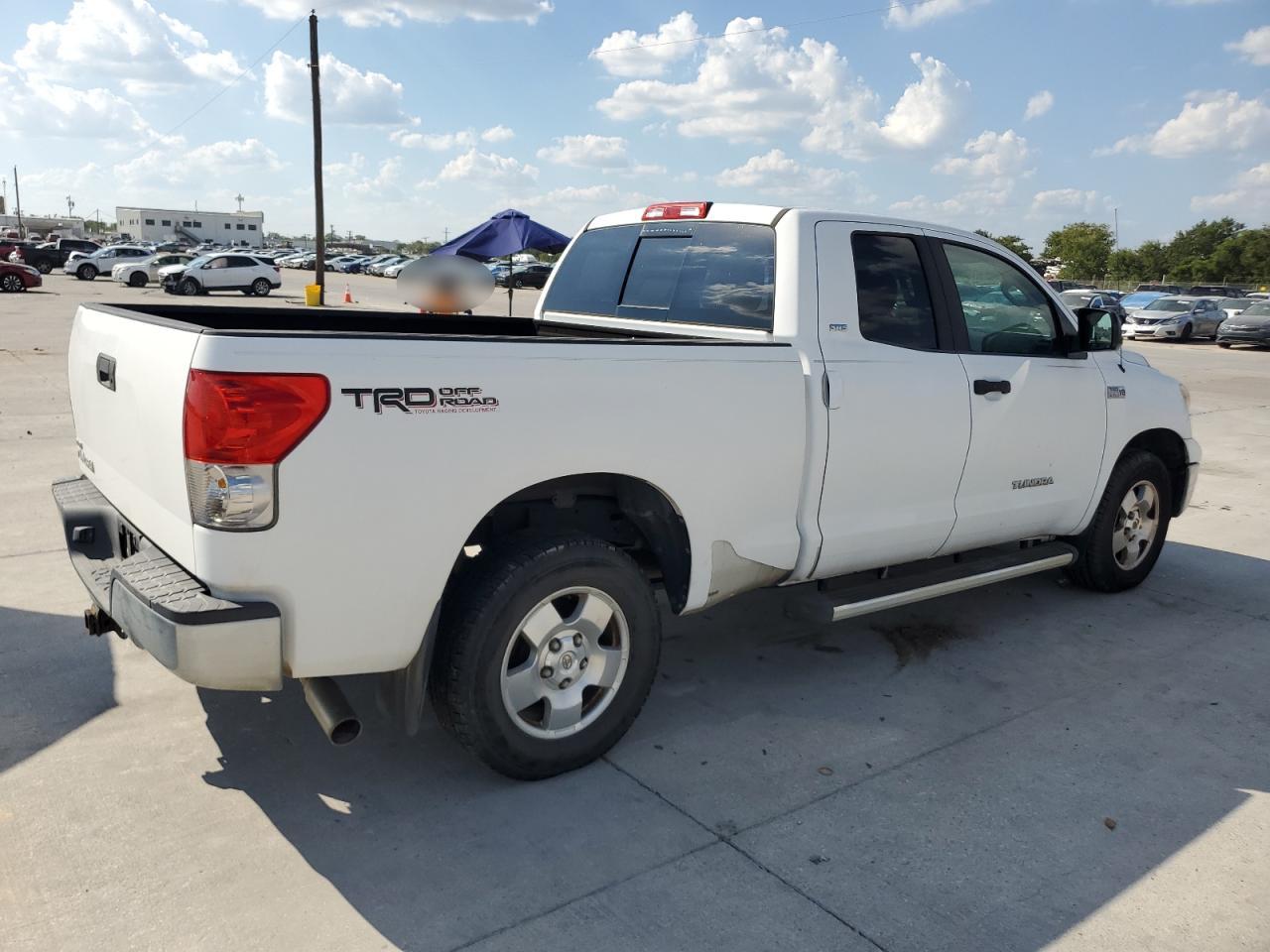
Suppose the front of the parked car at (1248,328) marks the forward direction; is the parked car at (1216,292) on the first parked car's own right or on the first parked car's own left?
on the first parked car's own right

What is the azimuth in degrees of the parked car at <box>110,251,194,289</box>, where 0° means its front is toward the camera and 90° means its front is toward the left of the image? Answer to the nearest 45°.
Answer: approximately 45°

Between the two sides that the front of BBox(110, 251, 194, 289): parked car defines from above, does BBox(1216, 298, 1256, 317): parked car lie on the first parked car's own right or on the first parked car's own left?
on the first parked car's own left

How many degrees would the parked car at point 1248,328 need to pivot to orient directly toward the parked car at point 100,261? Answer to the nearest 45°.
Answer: approximately 45° to its right

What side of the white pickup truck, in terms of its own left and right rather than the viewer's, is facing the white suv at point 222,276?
left
